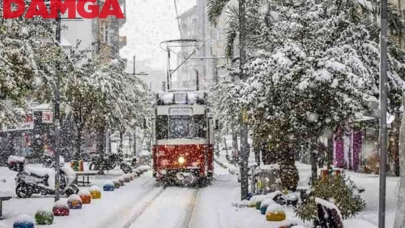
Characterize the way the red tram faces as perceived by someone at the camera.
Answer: facing the viewer

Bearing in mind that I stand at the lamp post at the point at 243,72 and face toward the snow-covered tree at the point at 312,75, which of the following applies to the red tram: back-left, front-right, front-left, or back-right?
back-left

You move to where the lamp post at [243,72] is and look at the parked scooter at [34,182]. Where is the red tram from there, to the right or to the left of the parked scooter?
right

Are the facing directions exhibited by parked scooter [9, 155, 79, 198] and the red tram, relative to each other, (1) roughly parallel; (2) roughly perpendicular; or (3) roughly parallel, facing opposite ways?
roughly perpendicular

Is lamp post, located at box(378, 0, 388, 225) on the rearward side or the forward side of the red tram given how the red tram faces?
on the forward side

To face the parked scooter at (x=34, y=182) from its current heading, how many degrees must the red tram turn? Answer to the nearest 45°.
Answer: approximately 45° to its right
